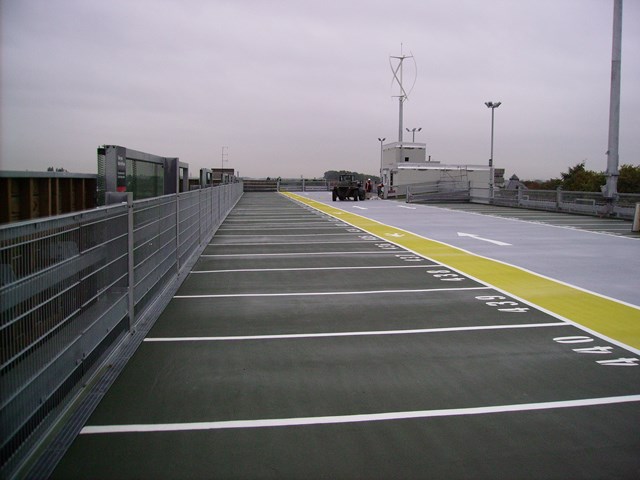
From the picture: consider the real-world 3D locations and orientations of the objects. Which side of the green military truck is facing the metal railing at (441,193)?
left

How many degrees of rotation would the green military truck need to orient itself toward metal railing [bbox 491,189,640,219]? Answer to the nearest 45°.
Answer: approximately 45° to its left

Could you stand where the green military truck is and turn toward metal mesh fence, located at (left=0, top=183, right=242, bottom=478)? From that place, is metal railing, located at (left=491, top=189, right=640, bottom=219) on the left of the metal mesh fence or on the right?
left

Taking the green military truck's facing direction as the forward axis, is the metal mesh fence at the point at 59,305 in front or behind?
in front

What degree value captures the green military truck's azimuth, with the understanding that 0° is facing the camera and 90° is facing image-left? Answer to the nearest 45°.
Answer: approximately 0°

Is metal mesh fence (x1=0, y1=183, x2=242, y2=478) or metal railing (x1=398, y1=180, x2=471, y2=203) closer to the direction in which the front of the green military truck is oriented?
the metal mesh fence
